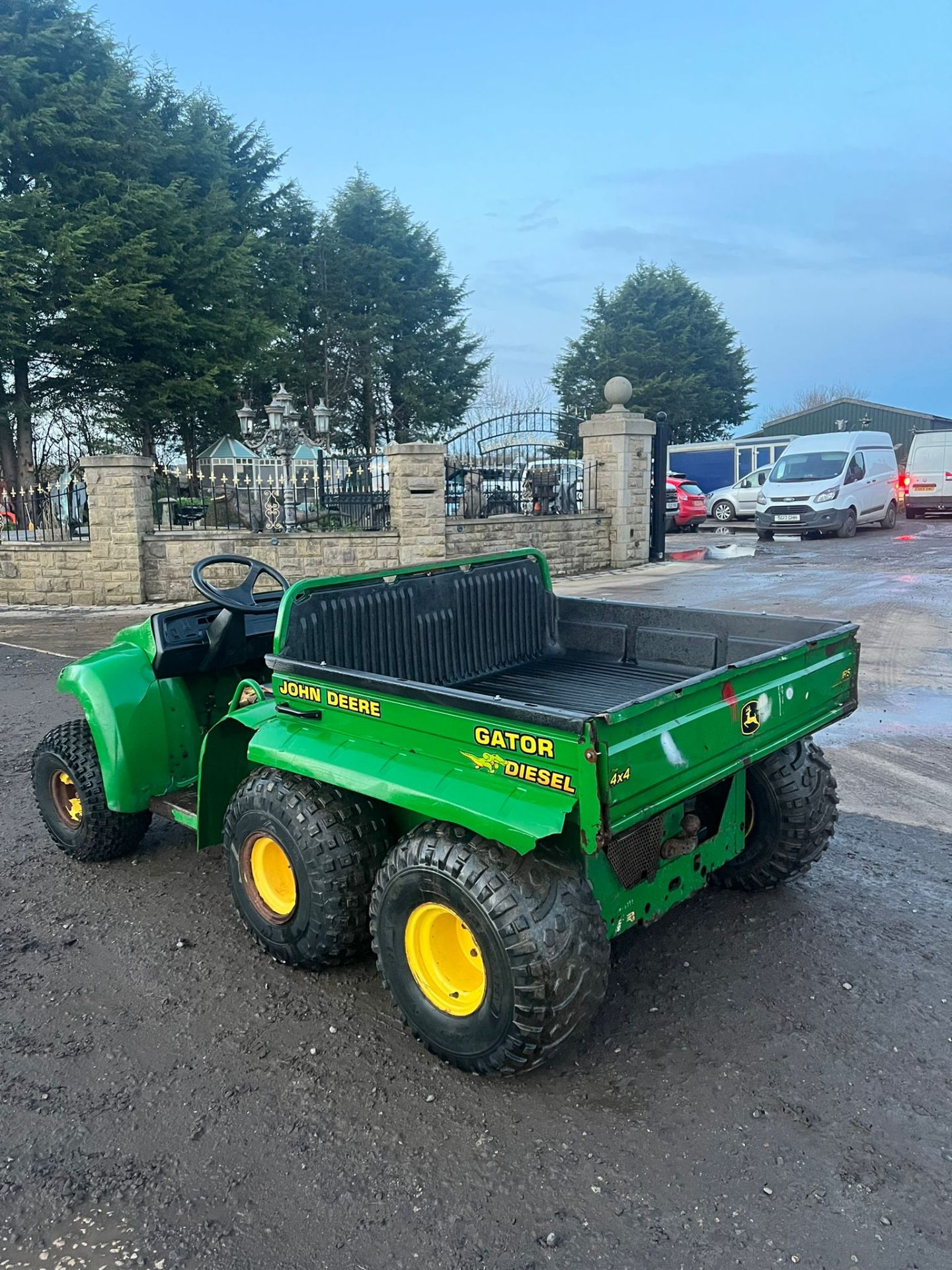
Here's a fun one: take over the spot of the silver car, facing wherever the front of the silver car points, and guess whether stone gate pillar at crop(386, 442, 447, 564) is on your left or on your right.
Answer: on your left

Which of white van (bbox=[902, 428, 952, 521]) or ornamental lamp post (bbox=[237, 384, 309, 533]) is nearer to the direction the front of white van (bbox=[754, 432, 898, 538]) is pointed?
the ornamental lamp post

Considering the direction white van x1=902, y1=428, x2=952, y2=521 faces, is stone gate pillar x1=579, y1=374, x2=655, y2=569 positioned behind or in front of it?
behind

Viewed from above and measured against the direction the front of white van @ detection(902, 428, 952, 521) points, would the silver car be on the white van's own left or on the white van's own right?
on the white van's own left

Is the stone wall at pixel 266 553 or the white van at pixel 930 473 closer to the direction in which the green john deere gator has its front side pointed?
the stone wall

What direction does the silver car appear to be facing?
to the viewer's left

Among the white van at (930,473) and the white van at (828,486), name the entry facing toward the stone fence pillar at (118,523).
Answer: the white van at (828,486)

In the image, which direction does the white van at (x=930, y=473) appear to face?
away from the camera

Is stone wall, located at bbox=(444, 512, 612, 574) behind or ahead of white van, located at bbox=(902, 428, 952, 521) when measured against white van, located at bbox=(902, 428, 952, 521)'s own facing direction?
behind

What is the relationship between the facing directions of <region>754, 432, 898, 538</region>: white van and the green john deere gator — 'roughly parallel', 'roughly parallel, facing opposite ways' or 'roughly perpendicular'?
roughly perpendicular

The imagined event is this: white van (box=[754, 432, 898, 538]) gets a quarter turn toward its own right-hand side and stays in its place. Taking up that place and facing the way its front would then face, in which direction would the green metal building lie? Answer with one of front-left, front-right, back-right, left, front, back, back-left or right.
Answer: front-right

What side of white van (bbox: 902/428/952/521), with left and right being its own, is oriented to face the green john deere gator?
back

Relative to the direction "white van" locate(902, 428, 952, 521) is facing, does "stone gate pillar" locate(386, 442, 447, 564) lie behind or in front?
behind

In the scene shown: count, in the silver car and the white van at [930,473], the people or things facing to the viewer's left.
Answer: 1

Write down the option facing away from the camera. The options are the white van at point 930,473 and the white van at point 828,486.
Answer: the white van at point 930,473

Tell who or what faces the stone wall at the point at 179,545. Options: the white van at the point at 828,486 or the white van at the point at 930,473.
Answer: the white van at the point at 828,486

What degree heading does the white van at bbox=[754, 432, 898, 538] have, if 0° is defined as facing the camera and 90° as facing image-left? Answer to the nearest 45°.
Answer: approximately 45°
